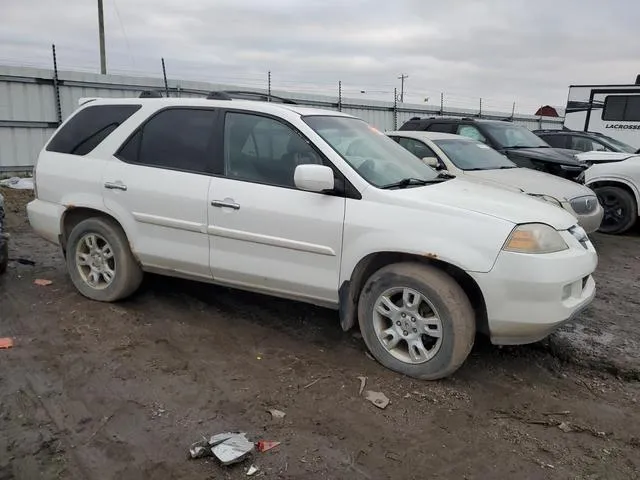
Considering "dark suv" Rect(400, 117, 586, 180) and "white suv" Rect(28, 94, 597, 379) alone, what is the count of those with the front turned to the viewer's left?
0

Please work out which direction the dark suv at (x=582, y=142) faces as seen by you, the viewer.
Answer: facing the viewer and to the right of the viewer

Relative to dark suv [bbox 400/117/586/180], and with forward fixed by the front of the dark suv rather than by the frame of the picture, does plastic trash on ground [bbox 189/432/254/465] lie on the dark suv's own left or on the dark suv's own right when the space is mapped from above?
on the dark suv's own right

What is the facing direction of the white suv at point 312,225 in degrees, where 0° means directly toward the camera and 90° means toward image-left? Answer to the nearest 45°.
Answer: approximately 315°
